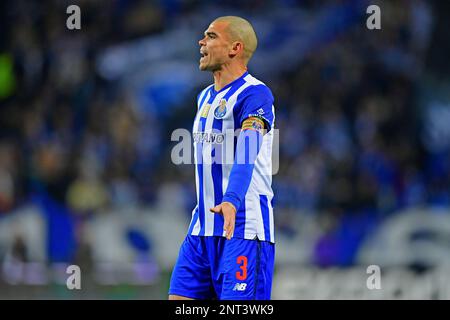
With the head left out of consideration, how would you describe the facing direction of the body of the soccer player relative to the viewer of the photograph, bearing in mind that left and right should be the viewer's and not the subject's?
facing the viewer and to the left of the viewer
